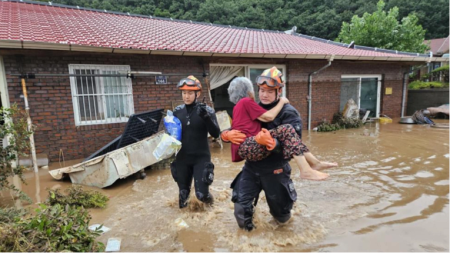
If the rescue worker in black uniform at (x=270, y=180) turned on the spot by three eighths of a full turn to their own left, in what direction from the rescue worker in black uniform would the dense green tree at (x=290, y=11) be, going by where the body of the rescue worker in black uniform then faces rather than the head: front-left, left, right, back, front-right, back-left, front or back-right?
left

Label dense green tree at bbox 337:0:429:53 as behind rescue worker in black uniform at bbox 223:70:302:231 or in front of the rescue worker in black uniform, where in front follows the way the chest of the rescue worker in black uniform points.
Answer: behind

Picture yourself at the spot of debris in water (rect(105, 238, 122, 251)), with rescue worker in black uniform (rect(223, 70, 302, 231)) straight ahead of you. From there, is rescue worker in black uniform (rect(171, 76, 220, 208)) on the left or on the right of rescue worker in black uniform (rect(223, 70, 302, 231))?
left

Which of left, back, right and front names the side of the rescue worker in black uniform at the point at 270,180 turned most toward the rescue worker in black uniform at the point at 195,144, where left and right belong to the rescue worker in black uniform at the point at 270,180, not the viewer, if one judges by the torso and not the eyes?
right

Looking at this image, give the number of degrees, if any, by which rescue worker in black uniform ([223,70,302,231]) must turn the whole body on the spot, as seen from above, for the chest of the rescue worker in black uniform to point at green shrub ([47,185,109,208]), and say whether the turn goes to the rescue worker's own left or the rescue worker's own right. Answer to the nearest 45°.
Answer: approximately 45° to the rescue worker's own right

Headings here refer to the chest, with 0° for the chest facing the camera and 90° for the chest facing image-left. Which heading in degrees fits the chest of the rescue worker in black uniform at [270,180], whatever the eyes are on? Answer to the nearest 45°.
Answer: approximately 45°

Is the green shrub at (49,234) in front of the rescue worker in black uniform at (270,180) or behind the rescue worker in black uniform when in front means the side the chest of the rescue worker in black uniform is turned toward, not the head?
in front

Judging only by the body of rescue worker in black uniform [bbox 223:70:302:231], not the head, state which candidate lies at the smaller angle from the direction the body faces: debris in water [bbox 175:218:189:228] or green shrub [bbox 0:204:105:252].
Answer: the green shrub

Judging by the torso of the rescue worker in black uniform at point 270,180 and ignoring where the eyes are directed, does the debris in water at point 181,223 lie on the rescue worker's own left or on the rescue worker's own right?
on the rescue worker's own right
